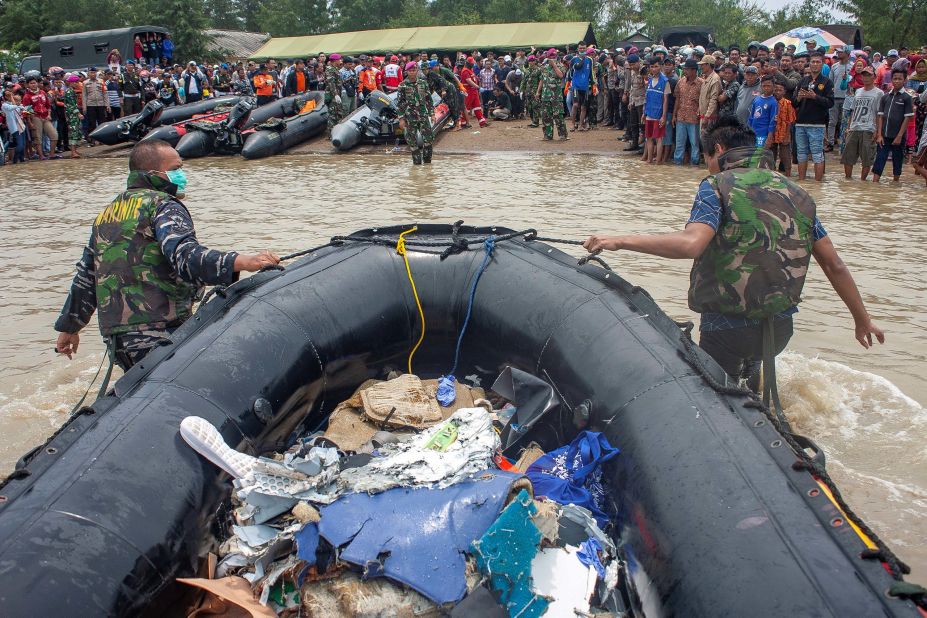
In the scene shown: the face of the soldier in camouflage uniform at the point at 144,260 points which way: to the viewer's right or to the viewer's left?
to the viewer's right

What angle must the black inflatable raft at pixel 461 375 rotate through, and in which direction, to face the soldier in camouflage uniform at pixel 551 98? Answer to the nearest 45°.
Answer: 0° — it already faces them

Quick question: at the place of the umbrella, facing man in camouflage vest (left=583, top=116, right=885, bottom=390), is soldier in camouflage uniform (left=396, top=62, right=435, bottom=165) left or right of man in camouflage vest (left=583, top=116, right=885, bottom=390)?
right

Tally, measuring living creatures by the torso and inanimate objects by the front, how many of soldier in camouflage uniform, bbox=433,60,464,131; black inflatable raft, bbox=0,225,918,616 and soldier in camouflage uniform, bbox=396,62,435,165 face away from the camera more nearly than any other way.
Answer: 1

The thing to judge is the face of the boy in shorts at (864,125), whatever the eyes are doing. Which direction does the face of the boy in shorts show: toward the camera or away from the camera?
toward the camera

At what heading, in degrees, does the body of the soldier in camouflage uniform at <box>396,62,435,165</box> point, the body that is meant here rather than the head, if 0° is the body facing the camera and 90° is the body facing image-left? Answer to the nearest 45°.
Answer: approximately 0°

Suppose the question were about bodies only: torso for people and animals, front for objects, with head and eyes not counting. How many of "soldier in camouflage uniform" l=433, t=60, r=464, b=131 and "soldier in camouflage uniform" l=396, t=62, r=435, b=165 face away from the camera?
0

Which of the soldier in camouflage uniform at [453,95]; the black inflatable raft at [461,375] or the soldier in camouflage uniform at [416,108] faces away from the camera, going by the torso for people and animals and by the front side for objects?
the black inflatable raft

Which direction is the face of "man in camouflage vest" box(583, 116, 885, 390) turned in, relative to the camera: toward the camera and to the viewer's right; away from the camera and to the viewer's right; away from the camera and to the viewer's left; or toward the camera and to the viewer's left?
away from the camera and to the viewer's left

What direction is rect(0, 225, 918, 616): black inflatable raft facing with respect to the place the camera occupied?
facing away from the viewer

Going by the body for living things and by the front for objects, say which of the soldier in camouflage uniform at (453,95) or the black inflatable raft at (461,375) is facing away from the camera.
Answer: the black inflatable raft

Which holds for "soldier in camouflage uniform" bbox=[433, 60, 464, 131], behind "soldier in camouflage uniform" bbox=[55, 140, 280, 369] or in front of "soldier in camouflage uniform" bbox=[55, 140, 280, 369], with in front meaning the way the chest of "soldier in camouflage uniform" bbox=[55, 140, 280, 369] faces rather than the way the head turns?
in front

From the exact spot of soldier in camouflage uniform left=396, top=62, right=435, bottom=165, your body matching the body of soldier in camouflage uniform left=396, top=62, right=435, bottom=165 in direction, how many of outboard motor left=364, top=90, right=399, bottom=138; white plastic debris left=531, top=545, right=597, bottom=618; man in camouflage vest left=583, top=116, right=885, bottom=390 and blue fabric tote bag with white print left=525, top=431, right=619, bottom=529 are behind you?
1
